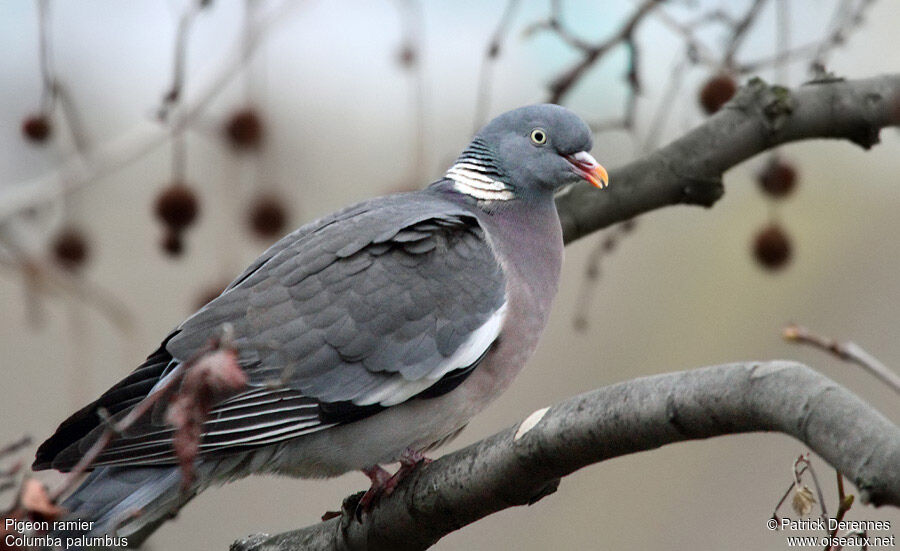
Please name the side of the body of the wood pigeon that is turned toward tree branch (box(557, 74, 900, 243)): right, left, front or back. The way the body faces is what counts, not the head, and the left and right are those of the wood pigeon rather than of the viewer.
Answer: front

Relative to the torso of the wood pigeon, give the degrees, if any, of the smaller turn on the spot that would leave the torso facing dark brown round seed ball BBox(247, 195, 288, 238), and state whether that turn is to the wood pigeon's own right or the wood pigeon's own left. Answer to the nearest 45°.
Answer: approximately 90° to the wood pigeon's own left

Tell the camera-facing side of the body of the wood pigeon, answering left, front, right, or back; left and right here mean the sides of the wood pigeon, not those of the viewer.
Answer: right

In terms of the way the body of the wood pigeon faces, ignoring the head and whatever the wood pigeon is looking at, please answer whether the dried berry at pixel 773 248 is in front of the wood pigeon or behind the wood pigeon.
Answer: in front

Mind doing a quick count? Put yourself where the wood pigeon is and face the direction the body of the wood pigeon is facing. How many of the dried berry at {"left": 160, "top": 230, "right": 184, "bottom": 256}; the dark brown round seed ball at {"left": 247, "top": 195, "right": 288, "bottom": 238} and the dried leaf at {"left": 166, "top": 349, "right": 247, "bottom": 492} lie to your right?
1

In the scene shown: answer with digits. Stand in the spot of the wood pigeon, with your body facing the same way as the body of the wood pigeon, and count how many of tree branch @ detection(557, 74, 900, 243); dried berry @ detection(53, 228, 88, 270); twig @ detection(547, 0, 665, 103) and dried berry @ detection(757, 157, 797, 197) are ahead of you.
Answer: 3

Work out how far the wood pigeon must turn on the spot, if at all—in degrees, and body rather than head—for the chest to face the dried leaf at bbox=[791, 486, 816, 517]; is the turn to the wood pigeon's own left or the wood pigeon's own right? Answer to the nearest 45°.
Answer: approximately 45° to the wood pigeon's own right
